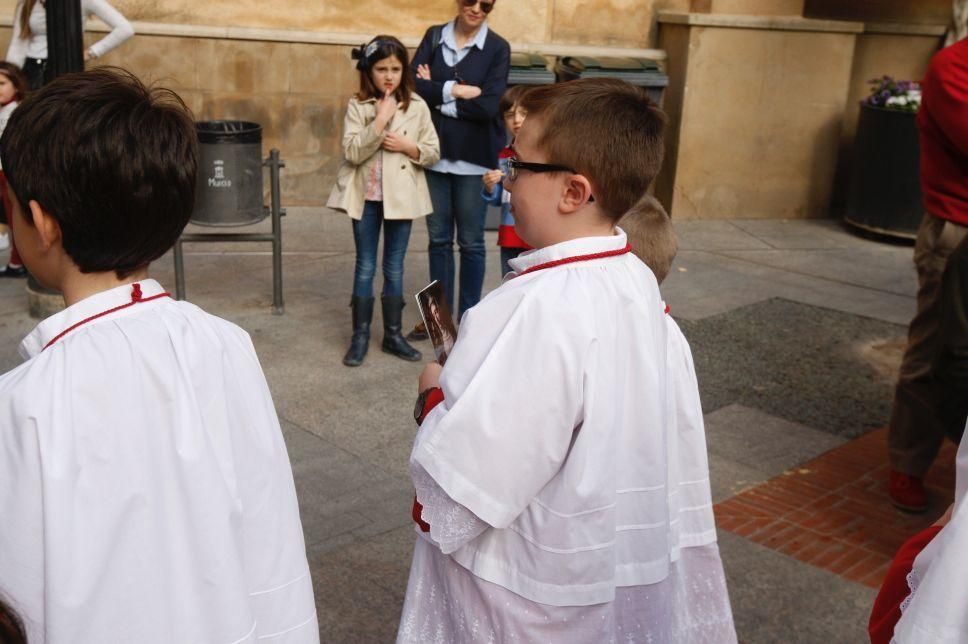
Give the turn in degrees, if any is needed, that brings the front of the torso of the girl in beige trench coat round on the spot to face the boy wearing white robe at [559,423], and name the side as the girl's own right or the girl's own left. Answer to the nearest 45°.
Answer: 0° — they already face them

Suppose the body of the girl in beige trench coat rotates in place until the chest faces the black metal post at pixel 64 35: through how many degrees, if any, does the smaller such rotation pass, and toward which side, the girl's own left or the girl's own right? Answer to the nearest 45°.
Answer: approximately 90° to the girl's own right

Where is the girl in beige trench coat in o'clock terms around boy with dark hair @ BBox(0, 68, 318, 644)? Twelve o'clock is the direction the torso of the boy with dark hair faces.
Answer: The girl in beige trench coat is roughly at 2 o'clock from the boy with dark hair.

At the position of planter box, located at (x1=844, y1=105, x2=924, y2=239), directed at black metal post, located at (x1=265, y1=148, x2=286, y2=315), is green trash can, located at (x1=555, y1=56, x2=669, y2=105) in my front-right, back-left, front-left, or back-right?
front-right

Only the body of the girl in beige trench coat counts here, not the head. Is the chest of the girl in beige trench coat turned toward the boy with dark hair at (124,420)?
yes

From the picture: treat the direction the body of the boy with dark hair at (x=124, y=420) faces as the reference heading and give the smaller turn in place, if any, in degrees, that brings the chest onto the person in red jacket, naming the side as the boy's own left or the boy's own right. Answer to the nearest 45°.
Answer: approximately 90° to the boy's own right

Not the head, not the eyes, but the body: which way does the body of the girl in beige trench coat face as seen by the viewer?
toward the camera

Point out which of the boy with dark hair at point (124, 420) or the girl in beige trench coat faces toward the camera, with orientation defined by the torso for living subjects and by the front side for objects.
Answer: the girl in beige trench coat

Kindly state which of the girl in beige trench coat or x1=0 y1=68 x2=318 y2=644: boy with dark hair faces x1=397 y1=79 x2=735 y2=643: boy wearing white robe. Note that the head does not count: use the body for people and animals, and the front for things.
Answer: the girl in beige trench coat

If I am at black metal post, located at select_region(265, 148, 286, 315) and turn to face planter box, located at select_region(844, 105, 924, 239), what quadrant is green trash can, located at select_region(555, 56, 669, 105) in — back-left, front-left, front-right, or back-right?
front-left

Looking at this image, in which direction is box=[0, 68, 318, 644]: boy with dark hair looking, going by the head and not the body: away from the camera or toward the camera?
away from the camera

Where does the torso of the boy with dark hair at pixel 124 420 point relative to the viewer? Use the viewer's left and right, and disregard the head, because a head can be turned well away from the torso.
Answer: facing away from the viewer and to the left of the viewer

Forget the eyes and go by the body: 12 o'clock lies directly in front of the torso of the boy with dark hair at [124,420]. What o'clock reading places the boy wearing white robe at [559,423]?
The boy wearing white robe is roughly at 4 o'clock from the boy with dark hair.

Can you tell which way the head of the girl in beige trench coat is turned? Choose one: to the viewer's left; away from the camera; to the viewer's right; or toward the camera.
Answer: toward the camera

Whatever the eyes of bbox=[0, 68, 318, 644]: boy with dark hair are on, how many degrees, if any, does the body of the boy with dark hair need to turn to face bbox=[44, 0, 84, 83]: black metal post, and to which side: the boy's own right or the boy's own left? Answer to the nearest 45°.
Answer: approximately 45° to the boy's own right
